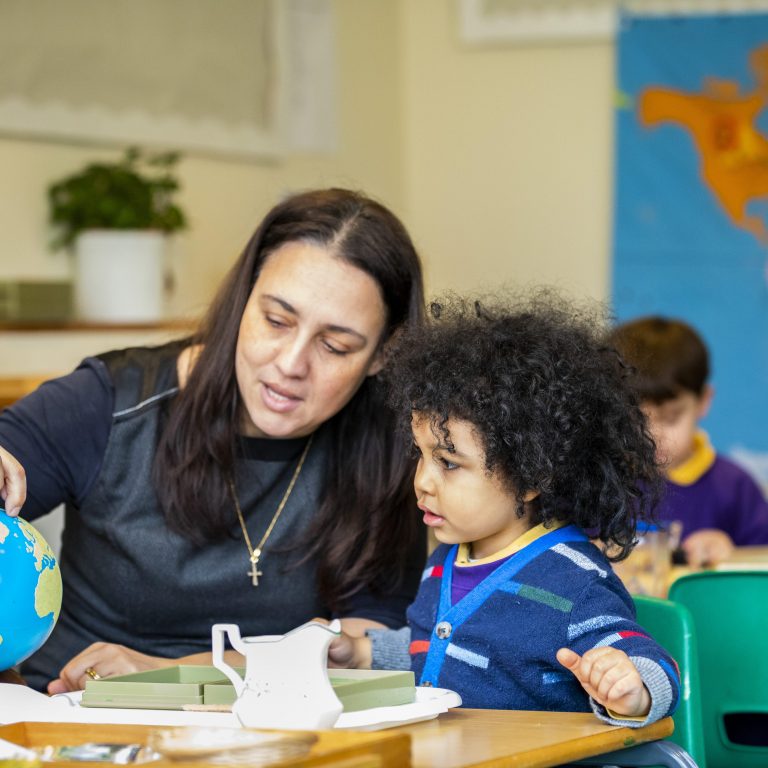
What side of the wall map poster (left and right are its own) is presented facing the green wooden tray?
front

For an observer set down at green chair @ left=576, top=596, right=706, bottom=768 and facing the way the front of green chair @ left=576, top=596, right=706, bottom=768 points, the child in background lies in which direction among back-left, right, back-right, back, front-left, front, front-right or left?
back-right

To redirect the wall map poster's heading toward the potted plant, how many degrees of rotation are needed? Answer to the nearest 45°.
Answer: approximately 45° to its right

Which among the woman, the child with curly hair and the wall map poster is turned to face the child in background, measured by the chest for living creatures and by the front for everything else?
the wall map poster

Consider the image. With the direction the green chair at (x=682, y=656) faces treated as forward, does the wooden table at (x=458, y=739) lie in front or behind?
in front

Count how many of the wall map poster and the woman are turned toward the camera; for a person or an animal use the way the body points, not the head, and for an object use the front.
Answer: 2

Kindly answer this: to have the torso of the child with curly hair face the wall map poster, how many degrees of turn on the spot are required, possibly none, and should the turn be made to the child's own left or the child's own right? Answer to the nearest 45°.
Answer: approximately 135° to the child's own right

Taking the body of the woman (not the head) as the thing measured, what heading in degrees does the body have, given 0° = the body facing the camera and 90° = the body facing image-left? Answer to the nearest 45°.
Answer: approximately 0°

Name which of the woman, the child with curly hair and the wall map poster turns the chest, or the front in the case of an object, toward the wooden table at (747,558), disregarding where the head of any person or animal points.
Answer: the wall map poster

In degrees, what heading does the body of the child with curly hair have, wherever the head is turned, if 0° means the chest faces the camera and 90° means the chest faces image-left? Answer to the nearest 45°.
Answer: approximately 45°

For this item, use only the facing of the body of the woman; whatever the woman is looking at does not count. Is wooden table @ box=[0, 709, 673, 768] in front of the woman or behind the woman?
in front

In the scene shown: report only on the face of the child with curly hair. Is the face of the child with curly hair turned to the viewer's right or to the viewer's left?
to the viewer's left
